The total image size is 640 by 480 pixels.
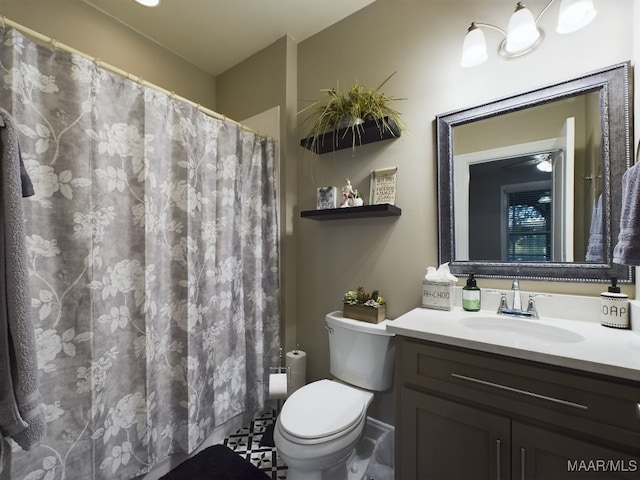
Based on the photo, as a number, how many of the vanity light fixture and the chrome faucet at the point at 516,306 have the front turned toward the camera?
2

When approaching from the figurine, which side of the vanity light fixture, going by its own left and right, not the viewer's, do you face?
right

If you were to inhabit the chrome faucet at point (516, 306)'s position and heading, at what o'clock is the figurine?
The figurine is roughly at 3 o'clock from the chrome faucet.

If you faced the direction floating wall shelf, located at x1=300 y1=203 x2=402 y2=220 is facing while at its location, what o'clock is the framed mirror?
The framed mirror is roughly at 8 o'clock from the floating wall shelf.

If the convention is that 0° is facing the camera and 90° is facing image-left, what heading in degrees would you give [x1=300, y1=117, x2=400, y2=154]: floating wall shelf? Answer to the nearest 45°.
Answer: approximately 45°

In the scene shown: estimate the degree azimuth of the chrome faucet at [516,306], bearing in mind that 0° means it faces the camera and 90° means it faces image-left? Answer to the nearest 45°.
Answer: approximately 0°

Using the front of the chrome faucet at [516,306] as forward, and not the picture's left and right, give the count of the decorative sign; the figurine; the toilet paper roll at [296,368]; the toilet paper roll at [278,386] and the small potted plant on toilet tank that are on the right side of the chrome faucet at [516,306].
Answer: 5

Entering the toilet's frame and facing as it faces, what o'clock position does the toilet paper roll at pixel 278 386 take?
The toilet paper roll is roughly at 3 o'clock from the toilet.
